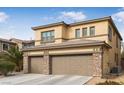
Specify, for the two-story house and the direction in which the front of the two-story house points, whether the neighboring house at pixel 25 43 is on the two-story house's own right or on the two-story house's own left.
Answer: on the two-story house's own right

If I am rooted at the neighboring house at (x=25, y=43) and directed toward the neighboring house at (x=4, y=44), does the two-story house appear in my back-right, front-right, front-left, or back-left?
back-left

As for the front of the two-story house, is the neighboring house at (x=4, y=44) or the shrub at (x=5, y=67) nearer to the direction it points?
the shrub

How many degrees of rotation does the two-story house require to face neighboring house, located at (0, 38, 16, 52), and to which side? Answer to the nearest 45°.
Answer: approximately 90° to its right

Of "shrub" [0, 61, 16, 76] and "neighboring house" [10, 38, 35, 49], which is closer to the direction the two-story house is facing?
the shrub

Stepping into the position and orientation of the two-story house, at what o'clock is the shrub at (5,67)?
The shrub is roughly at 1 o'clock from the two-story house.

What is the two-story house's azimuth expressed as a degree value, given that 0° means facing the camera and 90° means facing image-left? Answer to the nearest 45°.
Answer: approximately 45°
